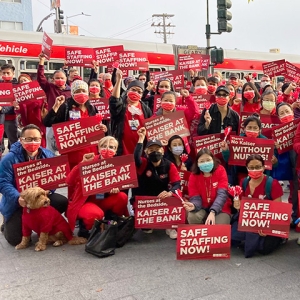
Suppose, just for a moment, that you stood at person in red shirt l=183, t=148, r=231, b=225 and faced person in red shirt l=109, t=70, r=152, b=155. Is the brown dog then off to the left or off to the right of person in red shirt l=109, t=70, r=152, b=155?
left

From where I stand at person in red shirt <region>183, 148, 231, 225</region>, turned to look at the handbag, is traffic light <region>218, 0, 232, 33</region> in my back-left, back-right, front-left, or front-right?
back-right

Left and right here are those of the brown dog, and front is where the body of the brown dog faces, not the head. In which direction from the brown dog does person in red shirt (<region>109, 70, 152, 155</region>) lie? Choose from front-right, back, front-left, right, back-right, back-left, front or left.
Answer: back

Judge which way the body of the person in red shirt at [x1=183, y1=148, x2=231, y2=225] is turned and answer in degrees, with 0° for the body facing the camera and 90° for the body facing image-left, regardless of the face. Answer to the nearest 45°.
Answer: approximately 0°

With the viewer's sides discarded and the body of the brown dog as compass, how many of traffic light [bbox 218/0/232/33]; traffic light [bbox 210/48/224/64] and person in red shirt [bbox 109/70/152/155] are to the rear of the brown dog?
3

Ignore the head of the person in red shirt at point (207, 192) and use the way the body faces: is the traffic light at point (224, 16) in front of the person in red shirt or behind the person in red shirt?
behind

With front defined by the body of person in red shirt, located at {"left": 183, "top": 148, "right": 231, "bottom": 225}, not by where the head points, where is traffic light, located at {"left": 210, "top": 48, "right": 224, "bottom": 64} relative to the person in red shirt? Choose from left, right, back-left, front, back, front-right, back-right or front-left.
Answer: back

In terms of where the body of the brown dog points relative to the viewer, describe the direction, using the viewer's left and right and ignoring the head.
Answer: facing the viewer and to the left of the viewer

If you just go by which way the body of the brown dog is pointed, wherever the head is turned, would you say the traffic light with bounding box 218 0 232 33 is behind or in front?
behind

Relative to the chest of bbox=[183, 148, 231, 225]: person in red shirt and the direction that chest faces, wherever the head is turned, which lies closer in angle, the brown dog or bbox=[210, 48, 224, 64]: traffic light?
the brown dog
